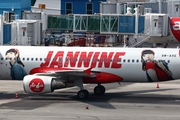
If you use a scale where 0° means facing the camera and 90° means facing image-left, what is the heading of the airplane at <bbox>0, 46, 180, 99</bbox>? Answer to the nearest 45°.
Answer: approximately 90°
